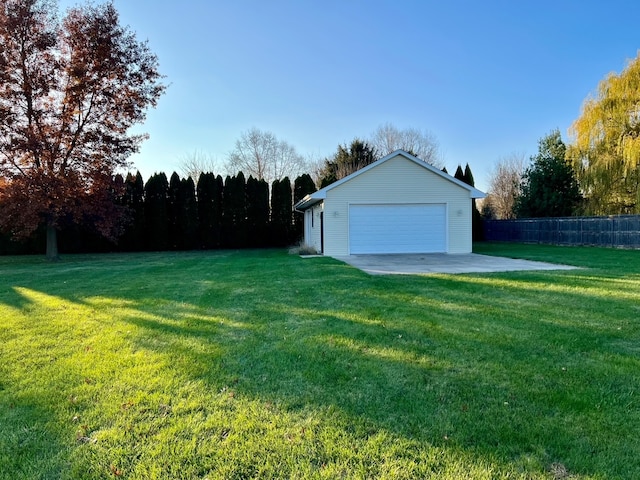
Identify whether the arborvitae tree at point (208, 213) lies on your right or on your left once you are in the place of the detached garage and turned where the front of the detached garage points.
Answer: on your right

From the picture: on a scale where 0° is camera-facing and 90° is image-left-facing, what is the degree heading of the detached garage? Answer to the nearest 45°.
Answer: approximately 0°

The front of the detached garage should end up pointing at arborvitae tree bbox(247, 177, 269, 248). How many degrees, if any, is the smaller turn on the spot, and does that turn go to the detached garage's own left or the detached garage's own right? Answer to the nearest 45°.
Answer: approximately 135° to the detached garage's own right

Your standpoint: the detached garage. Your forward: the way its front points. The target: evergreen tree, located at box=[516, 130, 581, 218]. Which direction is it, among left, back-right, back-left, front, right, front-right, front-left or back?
back-left

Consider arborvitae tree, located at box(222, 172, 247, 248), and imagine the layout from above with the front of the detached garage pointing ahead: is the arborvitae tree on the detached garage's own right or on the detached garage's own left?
on the detached garage's own right

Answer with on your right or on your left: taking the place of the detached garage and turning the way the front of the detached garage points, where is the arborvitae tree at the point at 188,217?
on your right

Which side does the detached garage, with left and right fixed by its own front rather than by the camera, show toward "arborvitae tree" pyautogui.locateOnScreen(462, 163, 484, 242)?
back

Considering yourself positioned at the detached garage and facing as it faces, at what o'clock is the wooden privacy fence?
The wooden privacy fence is roughly at 8 o'clock from the detached garage.
